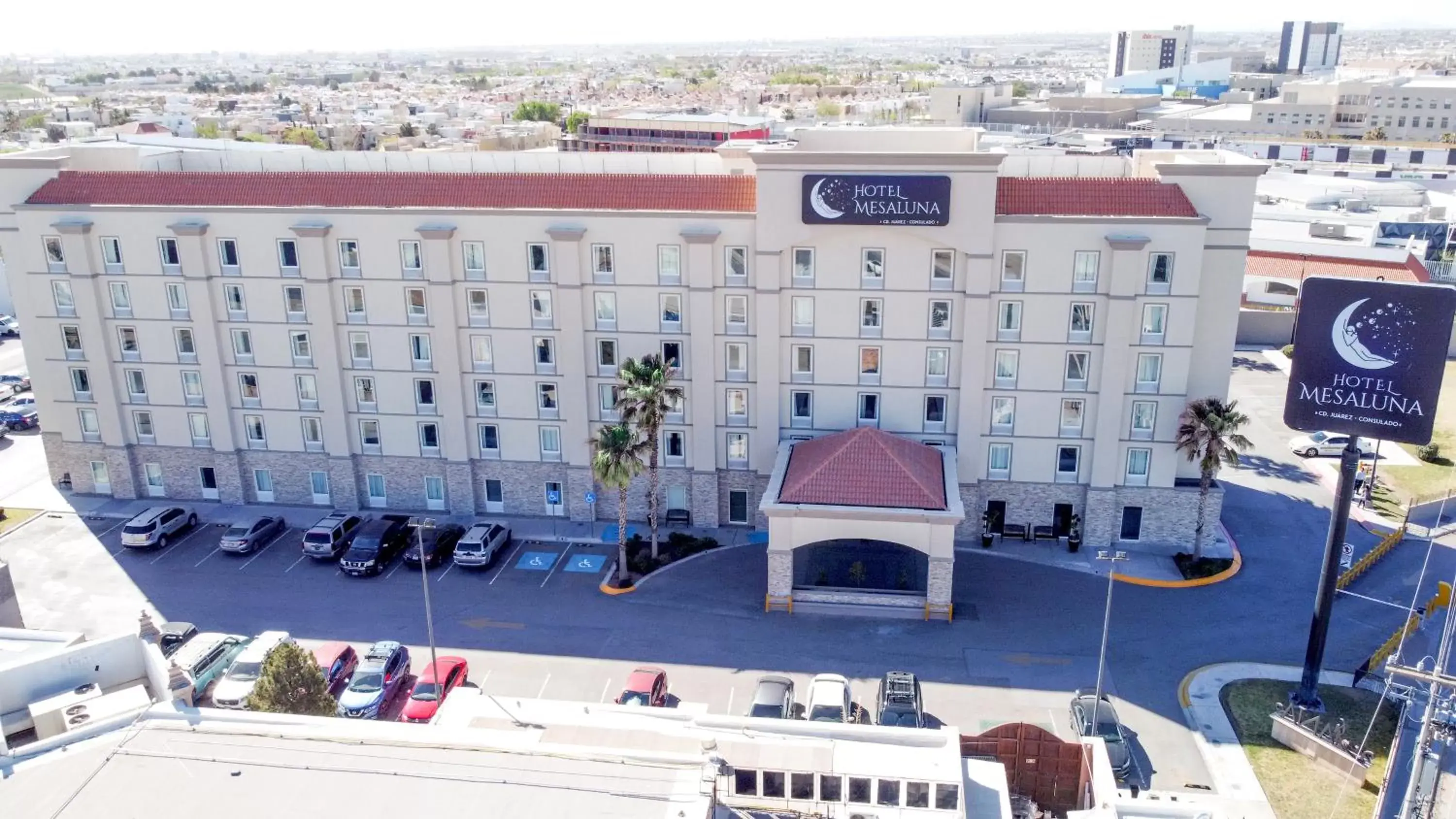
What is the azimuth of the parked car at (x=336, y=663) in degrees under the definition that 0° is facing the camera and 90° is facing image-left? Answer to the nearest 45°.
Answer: approximately 45°

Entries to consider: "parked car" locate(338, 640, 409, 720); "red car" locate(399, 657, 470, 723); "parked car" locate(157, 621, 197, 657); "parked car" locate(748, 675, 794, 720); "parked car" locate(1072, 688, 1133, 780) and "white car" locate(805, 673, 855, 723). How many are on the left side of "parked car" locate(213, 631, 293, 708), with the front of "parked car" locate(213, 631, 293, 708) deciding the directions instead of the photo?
5

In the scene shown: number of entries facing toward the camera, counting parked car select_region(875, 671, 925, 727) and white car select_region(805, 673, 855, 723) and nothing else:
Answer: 2

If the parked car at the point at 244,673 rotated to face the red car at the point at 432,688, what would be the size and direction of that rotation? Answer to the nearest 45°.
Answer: approximately 90° to its left

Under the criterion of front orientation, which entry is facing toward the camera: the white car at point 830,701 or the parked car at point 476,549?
the white car

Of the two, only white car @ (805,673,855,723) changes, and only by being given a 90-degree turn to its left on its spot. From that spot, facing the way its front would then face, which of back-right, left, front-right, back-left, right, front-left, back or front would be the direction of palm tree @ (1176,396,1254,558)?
front-left

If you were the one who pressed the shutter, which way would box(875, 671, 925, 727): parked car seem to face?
facing the viewer

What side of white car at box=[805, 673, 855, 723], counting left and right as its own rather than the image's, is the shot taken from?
front

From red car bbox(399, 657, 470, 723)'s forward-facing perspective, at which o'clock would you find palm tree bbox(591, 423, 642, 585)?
The palm tree is roughly at 6 o'clock from the red car.

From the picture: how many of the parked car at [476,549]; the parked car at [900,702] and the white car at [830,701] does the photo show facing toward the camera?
2

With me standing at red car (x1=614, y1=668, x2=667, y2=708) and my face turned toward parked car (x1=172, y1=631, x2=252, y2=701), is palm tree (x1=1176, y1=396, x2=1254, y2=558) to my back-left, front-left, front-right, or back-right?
back-right

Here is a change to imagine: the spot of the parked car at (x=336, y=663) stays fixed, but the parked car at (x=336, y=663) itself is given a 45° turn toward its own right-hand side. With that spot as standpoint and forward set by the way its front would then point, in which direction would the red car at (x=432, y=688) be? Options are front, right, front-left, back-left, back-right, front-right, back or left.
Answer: back-left

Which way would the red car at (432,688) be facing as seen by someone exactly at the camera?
facing the viewer and to the left of the viewer

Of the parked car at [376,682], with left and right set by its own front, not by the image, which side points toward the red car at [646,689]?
left

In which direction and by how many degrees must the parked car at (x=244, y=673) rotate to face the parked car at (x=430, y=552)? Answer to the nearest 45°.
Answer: approximately 180°

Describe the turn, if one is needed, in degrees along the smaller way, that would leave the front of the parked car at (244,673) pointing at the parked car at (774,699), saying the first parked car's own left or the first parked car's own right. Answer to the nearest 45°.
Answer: approximately 90° to the first parked car's own left
